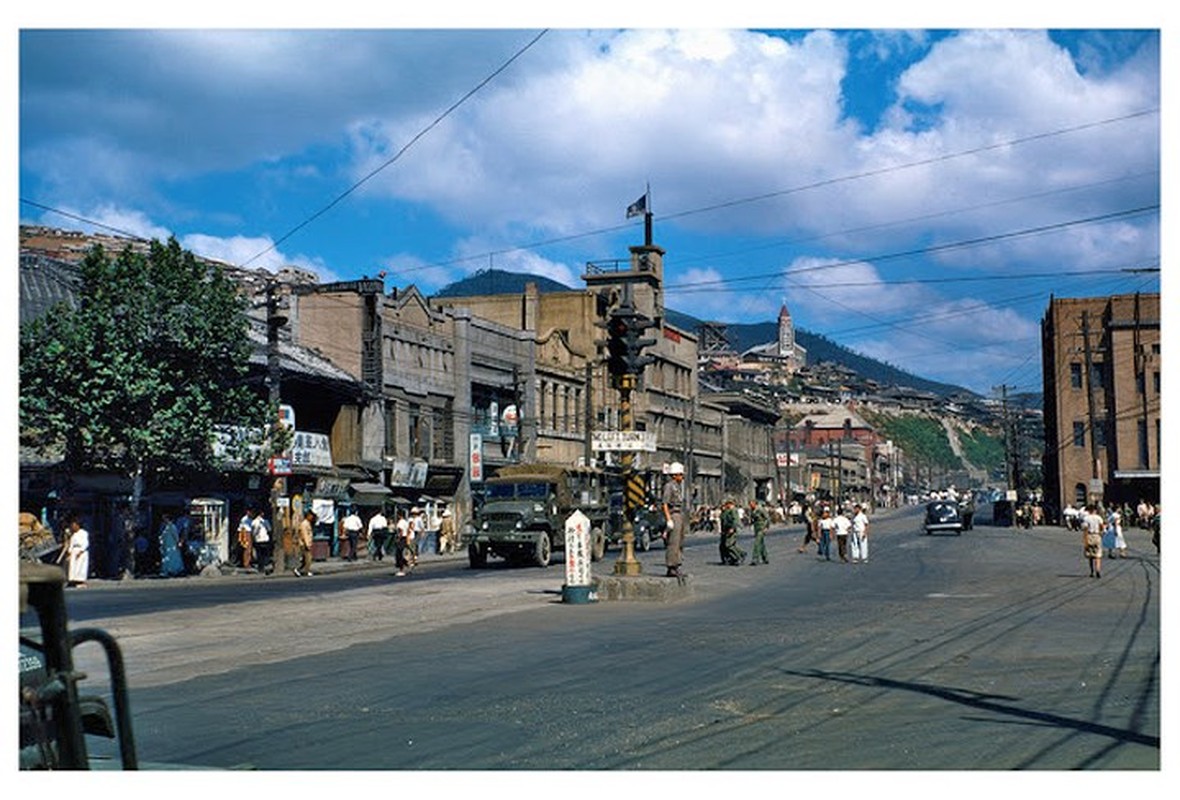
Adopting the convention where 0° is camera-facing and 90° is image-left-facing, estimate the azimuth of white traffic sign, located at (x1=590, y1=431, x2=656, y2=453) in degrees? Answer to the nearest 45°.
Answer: approximately 0°

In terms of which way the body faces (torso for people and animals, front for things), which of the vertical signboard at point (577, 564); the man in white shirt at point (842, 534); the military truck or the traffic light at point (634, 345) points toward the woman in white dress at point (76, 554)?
the military truck

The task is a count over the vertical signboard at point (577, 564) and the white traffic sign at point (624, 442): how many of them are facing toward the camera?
2

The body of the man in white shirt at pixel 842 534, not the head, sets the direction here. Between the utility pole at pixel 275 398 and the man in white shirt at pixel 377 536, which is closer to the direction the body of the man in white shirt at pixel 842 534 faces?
the man in white shirt

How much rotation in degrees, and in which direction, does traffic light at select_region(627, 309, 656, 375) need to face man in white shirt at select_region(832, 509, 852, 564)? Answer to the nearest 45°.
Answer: approximately 90° to its left
